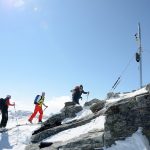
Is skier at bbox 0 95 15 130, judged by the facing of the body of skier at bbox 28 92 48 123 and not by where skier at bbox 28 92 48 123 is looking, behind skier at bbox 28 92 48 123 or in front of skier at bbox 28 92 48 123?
behind

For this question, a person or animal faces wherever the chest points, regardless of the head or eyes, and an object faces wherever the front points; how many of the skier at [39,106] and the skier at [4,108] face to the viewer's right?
2

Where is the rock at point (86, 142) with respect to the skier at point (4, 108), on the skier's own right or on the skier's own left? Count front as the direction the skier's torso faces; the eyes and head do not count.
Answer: on the skier's own right

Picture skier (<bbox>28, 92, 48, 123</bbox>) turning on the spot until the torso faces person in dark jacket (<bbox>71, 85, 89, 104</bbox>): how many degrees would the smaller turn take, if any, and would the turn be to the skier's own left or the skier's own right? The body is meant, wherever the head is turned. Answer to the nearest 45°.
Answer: approximately 45° to the skier's own left

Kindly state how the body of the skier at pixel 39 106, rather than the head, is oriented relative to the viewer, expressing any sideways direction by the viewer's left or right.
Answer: facing to the right of the viewer

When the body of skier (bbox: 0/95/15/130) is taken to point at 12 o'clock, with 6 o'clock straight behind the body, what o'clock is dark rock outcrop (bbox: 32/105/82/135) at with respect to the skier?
The dark rock outcrop is roughly at 1 o'clock from the skier.

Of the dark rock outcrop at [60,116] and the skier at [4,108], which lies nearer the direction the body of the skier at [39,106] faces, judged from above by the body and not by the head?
the dark rock outcrop

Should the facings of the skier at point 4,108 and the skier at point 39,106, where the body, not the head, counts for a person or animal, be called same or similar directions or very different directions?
same or similar directions

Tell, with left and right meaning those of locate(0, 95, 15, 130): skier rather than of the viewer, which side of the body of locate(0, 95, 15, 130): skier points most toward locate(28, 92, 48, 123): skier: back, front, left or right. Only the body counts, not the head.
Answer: front

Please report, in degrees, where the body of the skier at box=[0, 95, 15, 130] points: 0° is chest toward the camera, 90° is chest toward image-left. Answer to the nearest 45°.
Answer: approximately 270°

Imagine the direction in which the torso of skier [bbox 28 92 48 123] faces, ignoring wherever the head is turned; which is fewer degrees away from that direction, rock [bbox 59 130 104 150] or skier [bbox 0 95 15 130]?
the rock
